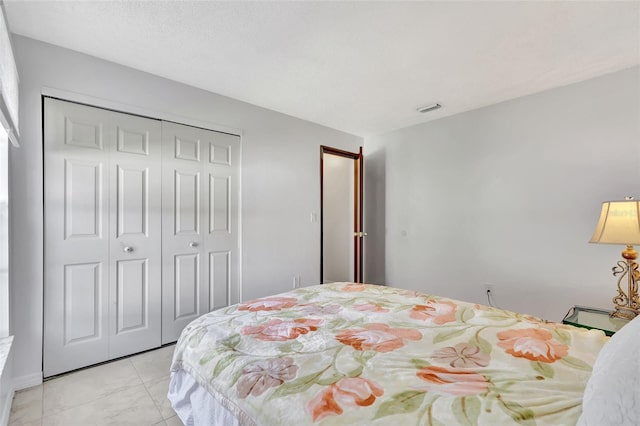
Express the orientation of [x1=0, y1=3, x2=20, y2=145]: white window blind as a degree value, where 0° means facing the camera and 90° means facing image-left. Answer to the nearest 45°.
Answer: approximately 270°

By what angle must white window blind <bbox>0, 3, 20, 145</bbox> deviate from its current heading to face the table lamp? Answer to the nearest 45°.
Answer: approximately 45° to its right

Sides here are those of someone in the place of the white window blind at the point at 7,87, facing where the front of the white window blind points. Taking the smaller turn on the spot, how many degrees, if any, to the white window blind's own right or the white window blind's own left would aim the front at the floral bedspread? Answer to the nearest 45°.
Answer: approximately 45° to the white window blind's own right

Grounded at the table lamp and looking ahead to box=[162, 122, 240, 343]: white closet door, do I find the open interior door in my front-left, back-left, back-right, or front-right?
front-right

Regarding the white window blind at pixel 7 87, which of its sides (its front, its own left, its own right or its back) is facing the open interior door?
front

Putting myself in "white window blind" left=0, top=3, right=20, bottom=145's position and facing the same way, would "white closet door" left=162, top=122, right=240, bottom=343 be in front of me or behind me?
in front

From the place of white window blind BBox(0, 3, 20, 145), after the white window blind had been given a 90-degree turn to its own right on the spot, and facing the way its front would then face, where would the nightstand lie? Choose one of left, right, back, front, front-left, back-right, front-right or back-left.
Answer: front-left
